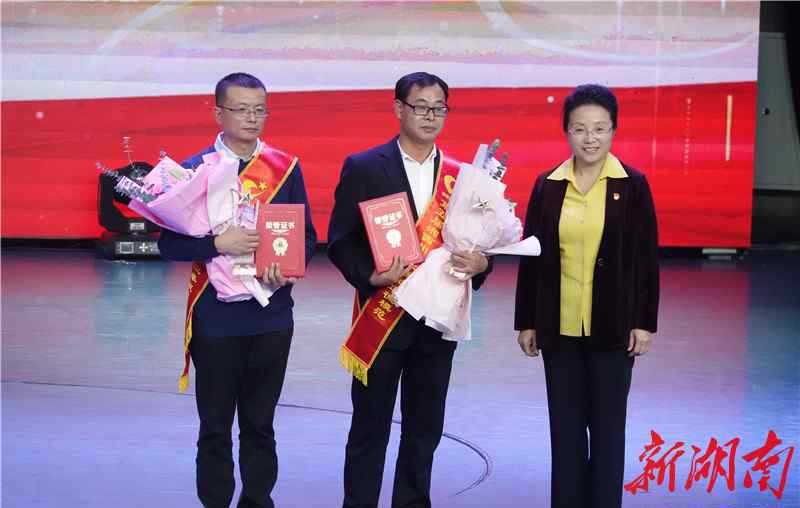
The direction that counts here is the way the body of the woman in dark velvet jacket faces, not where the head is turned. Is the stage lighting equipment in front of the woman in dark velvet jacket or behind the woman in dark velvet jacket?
behind

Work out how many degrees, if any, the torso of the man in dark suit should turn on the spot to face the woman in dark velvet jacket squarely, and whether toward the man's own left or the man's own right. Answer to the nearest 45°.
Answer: approximately 45° to the man's own left

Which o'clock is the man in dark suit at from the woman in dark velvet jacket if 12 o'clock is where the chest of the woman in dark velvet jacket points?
The man in dark suit is roughly at 3 o'clock from the woman in dark velvet jacket.

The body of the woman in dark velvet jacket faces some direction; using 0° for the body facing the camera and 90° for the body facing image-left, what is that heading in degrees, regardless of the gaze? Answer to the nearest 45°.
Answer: approximately 0°

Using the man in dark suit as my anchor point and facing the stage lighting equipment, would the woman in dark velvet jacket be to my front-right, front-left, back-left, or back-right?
back-right

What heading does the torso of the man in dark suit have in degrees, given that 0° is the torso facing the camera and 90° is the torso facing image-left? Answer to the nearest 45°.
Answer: approximately 315°
